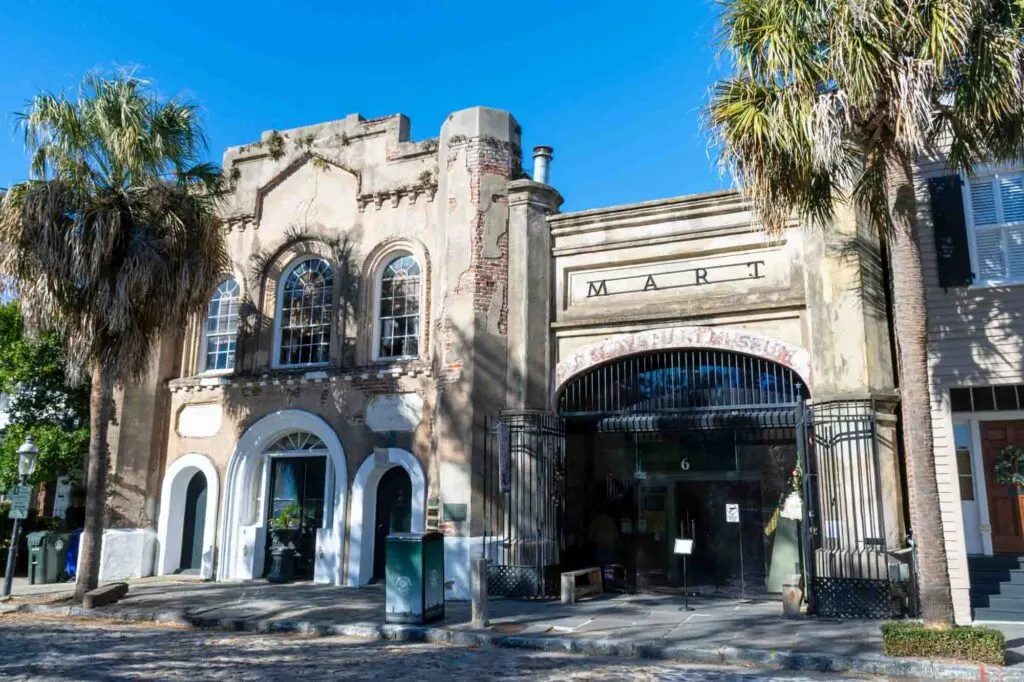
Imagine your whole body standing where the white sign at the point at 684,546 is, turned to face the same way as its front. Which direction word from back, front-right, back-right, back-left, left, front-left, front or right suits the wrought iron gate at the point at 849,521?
left

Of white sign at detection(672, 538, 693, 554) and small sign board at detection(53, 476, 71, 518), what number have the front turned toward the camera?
2

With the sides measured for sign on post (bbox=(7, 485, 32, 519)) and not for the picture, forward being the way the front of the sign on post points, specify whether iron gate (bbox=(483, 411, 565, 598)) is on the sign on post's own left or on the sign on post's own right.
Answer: on the sign on post's own left

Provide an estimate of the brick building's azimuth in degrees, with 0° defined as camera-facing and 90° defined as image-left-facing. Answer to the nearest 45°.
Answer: approximately 0°

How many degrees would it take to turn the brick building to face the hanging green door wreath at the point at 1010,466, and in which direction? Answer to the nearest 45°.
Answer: approximately 90° to its left

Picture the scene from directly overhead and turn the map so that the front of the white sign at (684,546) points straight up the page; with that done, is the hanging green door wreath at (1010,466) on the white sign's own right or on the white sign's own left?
on the white sign's own left

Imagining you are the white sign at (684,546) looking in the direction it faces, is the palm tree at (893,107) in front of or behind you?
in front

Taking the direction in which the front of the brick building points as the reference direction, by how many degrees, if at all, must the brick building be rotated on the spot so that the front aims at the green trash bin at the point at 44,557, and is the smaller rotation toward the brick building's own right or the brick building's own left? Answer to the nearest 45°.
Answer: approximately 90° to the brick building's own right

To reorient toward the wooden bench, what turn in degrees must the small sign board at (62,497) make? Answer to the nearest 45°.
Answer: approximately 45° to its left
